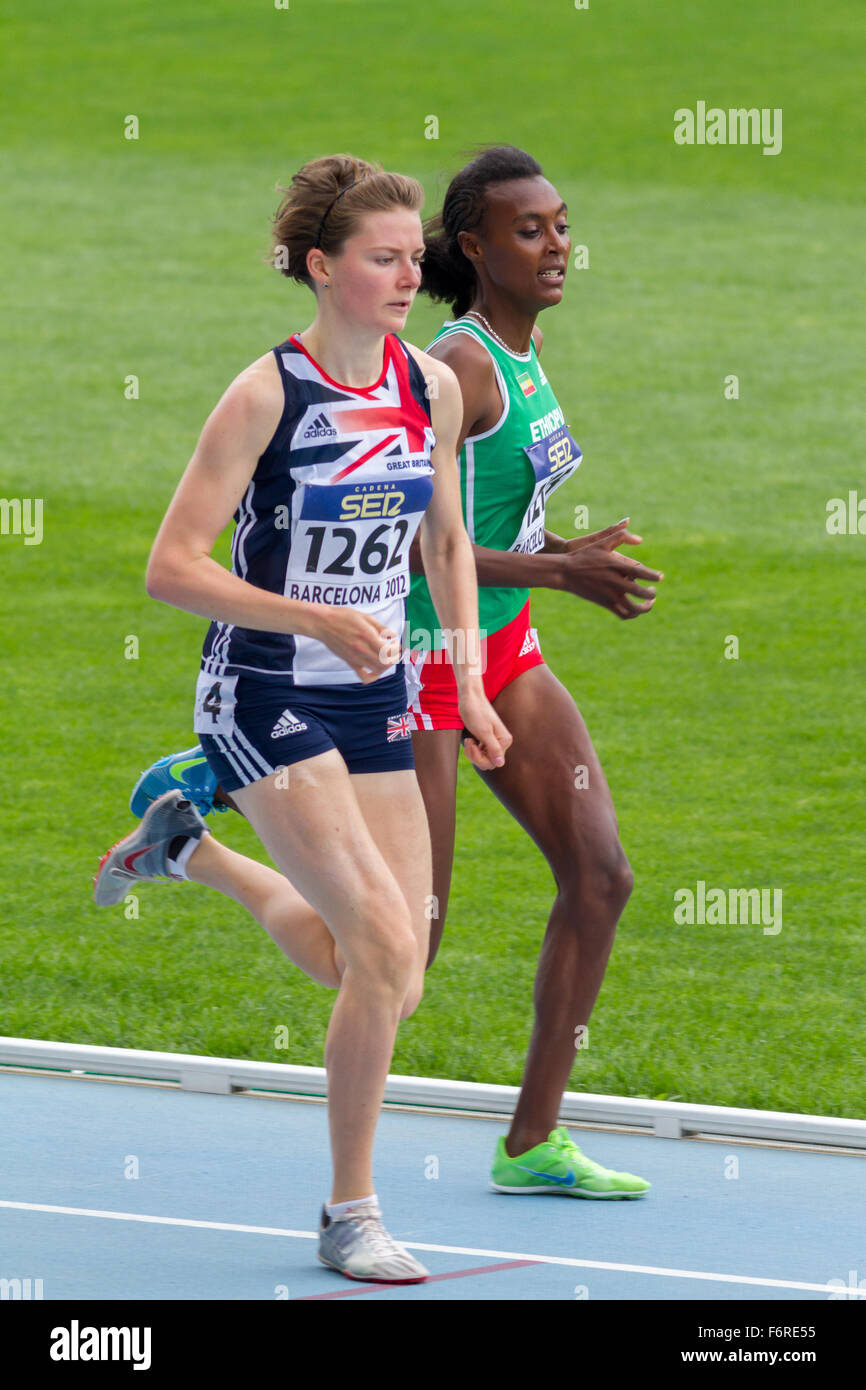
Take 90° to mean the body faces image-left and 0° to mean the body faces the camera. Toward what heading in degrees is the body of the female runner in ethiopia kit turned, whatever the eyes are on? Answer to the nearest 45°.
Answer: approximately 315°

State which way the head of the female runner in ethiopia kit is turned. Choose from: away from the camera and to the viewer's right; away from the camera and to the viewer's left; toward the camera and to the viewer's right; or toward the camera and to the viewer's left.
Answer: toward the camera and to the viewer's right
